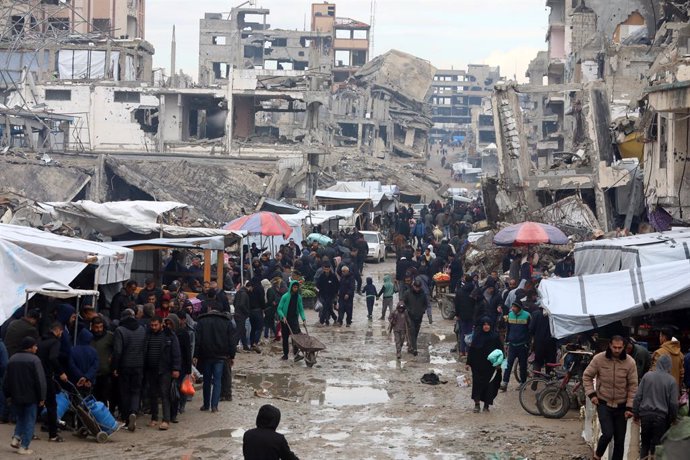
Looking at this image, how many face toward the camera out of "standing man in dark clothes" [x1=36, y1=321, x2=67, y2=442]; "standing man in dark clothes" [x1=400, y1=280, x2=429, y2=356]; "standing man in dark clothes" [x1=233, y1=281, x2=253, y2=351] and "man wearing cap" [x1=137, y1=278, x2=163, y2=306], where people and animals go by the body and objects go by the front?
2

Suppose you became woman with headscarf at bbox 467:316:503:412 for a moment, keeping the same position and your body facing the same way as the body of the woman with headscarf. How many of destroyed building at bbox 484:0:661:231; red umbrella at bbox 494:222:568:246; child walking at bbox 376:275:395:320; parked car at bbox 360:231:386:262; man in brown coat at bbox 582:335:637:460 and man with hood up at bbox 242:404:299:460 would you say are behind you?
4

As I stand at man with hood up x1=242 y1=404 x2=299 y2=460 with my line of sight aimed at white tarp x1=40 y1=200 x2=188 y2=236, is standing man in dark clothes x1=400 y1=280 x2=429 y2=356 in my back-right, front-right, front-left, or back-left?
front-right

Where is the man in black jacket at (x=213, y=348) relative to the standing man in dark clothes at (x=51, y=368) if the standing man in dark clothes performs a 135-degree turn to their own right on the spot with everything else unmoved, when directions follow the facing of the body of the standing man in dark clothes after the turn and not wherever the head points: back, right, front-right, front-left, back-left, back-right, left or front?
back

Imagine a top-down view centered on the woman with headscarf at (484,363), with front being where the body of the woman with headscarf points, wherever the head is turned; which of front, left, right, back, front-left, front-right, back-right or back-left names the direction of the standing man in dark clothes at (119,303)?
right

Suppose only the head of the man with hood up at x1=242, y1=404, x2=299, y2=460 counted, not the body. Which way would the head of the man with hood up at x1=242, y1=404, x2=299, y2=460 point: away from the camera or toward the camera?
away from the camera

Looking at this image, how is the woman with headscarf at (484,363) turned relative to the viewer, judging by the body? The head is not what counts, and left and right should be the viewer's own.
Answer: facing the viewer

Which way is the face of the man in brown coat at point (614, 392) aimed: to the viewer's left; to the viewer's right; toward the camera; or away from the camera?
toward the camera

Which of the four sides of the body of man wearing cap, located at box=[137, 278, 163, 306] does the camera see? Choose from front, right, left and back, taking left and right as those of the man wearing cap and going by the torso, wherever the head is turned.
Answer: front

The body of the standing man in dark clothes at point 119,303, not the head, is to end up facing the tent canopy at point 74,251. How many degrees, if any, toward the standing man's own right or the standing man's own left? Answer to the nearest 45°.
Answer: approximately 90° to the standing man's own right

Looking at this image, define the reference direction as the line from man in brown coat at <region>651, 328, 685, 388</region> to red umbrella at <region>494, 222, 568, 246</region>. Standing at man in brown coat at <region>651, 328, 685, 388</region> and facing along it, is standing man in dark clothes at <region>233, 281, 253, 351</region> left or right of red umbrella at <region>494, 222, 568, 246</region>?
left
